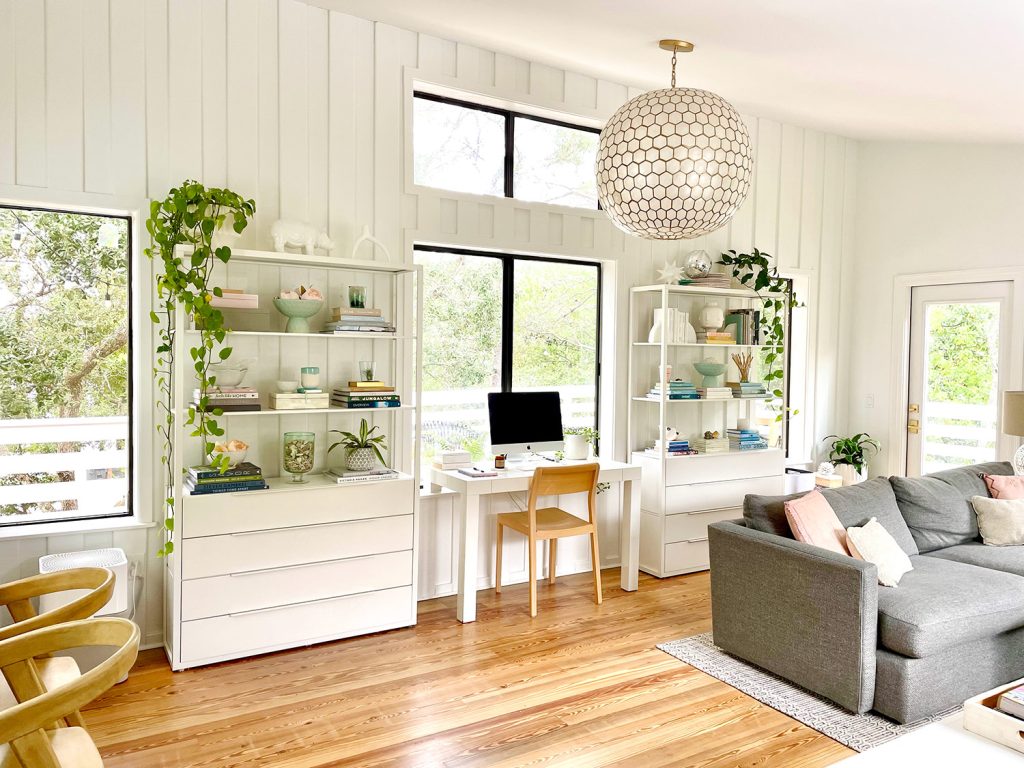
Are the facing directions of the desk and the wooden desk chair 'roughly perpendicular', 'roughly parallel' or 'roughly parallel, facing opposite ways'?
roughly parallel, facing opposite ways

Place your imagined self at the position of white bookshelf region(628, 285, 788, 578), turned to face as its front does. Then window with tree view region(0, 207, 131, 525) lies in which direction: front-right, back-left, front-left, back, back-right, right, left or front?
right

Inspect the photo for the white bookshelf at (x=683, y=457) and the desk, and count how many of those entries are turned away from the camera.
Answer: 0

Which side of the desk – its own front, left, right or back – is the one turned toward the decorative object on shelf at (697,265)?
left

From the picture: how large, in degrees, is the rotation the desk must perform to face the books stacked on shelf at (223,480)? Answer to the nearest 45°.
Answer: approximately 90° to its right

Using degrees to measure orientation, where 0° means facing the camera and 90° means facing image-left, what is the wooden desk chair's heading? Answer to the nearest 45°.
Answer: approximately 135°

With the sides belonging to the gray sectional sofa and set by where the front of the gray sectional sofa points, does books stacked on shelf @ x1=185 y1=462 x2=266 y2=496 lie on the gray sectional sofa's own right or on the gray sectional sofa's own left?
on the gray sectional sofa's own right

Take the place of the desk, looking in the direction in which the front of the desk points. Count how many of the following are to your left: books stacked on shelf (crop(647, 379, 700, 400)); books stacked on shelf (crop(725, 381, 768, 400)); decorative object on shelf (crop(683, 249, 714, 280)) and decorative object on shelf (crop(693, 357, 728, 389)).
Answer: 4

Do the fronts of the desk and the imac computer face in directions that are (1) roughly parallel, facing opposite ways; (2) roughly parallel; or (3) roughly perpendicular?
roughly parallel

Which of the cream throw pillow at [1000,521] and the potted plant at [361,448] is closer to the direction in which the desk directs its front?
the cream throw pillow

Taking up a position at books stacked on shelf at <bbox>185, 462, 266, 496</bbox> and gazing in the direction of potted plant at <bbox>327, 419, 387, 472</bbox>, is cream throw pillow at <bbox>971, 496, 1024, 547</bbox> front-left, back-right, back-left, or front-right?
front-right

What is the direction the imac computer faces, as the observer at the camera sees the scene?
facing the viewer and to the right of the viewer

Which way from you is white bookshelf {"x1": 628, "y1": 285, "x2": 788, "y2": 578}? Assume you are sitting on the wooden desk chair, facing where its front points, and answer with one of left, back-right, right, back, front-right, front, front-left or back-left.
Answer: right

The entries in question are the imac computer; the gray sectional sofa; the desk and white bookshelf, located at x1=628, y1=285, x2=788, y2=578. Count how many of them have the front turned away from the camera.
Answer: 0

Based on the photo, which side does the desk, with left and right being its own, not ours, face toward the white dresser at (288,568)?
right

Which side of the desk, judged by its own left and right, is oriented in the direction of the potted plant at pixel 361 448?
right

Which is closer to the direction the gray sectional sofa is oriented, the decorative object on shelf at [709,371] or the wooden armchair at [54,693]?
the wooden armchair

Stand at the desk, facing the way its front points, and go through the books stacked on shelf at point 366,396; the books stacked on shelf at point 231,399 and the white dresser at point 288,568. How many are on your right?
3

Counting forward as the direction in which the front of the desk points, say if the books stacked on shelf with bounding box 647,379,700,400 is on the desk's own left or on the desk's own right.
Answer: on the desk's own left
